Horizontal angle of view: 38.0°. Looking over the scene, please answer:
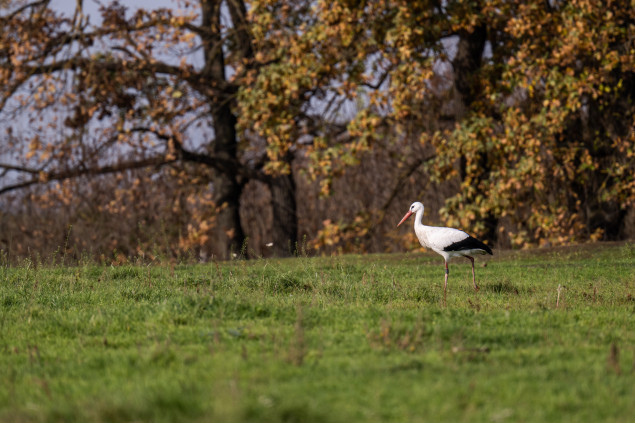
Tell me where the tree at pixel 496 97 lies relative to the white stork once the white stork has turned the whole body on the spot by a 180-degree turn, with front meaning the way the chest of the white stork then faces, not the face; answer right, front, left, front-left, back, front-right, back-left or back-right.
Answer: left

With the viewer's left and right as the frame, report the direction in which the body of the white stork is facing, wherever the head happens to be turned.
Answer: facing to the left of the viewer
